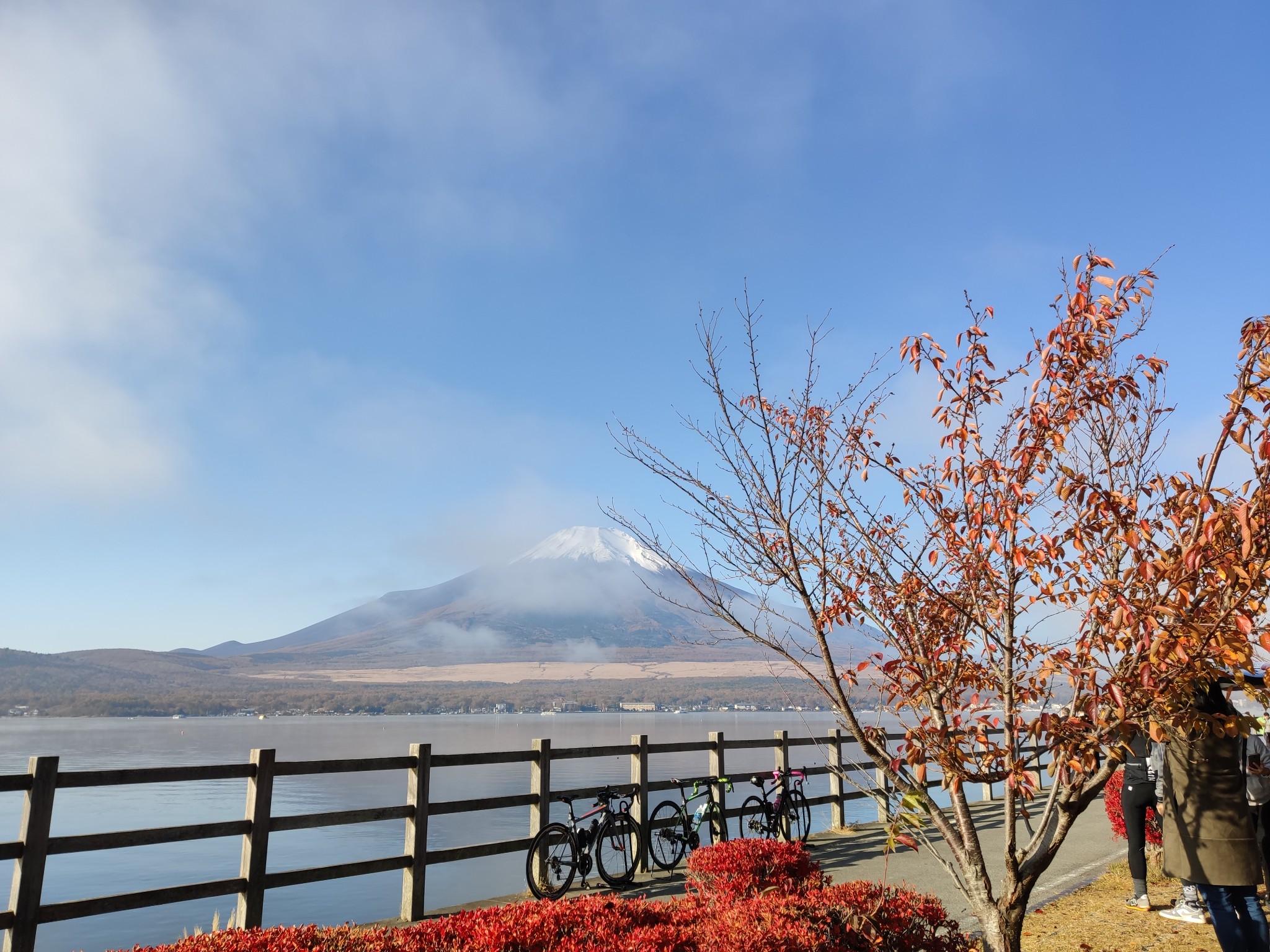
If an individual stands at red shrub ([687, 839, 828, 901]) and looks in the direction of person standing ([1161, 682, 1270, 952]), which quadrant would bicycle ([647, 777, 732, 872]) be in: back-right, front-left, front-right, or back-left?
back-left

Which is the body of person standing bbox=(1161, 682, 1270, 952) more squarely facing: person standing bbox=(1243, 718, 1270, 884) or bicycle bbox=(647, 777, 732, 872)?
the person standing

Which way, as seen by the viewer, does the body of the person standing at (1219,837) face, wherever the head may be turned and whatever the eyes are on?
away from the camera

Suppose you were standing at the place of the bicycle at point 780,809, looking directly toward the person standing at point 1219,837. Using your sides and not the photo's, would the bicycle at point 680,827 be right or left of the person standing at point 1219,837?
right

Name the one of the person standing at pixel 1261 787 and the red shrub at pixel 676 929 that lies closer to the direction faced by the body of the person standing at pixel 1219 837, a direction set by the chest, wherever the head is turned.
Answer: the person standing

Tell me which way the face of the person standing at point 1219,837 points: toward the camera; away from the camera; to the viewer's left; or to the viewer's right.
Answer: away from the camera

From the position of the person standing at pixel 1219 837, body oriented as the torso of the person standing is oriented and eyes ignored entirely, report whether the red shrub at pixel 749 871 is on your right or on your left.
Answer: on your left

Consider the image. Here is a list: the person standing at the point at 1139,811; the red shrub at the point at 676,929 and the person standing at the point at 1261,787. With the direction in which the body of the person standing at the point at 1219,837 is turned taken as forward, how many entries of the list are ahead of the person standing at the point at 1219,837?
2

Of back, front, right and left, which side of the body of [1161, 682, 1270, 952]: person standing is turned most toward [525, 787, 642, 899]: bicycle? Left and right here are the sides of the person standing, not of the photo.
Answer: left
